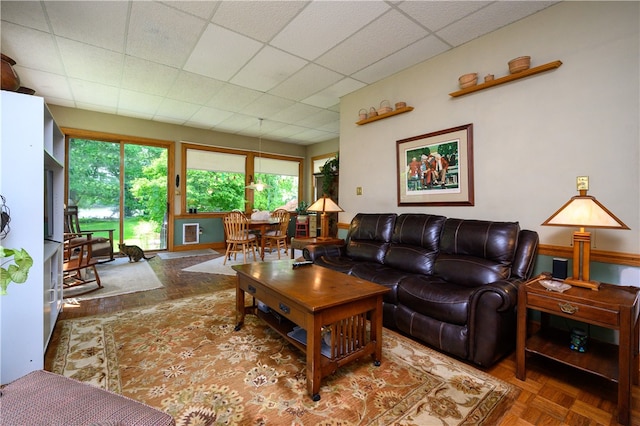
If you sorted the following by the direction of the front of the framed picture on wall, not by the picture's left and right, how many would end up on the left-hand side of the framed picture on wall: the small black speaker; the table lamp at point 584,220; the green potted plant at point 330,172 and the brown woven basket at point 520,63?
3

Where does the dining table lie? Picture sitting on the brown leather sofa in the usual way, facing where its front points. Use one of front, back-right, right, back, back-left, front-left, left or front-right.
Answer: right

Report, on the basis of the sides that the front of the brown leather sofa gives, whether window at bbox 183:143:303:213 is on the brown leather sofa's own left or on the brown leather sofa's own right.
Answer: on the brown leather sofa's own right

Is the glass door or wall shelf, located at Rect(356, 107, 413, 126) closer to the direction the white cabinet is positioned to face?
the wall shelf

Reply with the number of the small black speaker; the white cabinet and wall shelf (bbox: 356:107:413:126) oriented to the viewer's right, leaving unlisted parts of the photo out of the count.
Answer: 1

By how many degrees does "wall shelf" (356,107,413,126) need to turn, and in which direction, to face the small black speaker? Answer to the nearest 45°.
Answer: approximately 90° to its left

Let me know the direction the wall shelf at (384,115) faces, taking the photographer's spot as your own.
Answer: facing the viewer and to the left of the viewer

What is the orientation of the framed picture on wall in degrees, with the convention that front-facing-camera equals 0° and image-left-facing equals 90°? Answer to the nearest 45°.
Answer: approximately 45°

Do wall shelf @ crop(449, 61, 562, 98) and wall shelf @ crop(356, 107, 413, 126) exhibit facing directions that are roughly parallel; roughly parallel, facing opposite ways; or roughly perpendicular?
roughly parallel

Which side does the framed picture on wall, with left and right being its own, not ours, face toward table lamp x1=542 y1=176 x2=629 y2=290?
left

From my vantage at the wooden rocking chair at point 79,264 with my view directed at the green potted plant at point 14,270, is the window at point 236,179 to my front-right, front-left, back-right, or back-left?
back-left

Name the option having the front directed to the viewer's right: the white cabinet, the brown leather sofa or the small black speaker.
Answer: the white cabinet

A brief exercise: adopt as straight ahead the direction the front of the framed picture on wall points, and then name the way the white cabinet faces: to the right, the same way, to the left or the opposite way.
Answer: the opposite way

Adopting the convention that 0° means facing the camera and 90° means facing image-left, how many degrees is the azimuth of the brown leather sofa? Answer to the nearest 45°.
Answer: approximately 45°

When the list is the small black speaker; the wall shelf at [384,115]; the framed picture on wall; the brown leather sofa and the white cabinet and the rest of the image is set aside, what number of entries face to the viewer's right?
1

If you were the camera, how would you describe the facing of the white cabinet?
facing to the right of the viewer

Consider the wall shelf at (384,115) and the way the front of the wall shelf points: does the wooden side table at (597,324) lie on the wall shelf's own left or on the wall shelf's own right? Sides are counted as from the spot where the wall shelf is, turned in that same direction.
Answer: on the wall shelf's own left

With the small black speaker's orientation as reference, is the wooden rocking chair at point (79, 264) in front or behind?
in front
